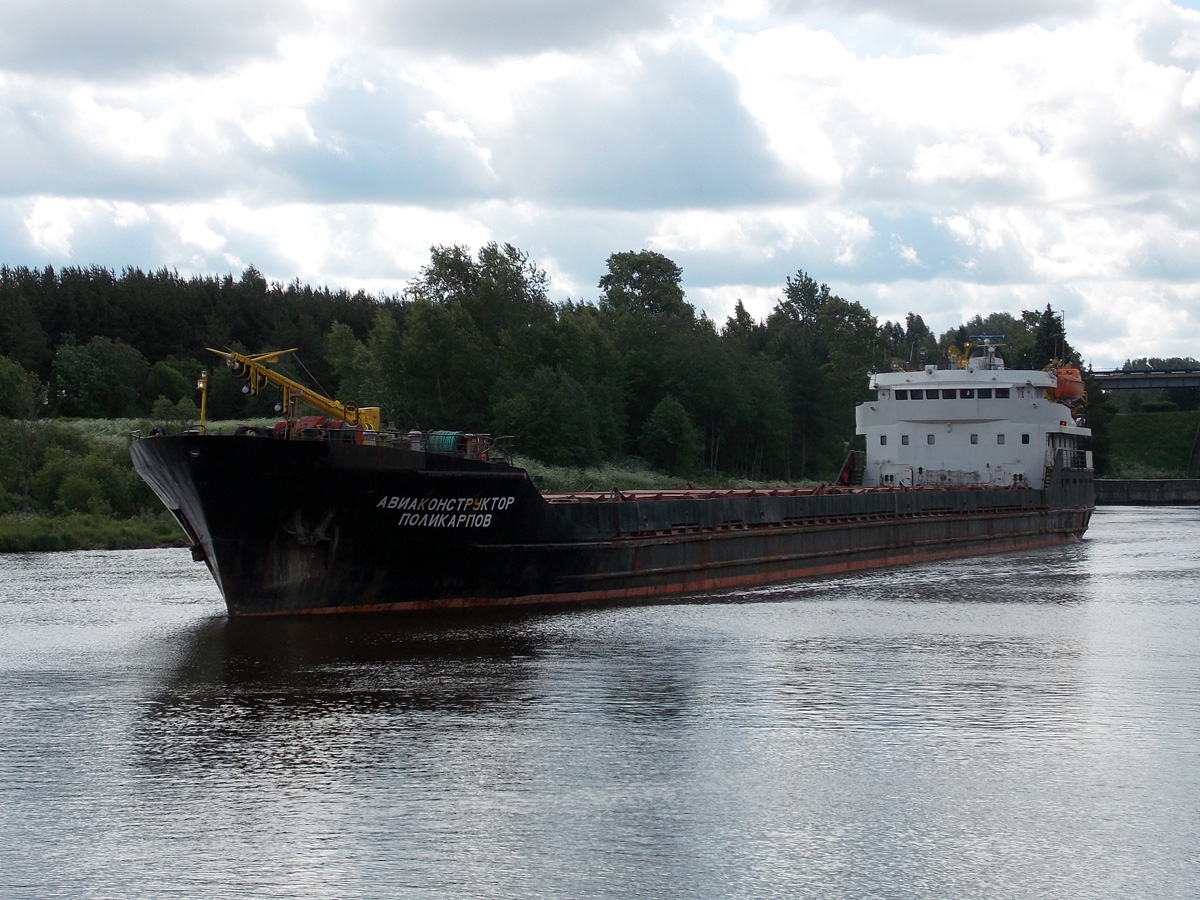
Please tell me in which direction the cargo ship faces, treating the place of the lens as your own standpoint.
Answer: facing the viewer and to the left of the viewer
